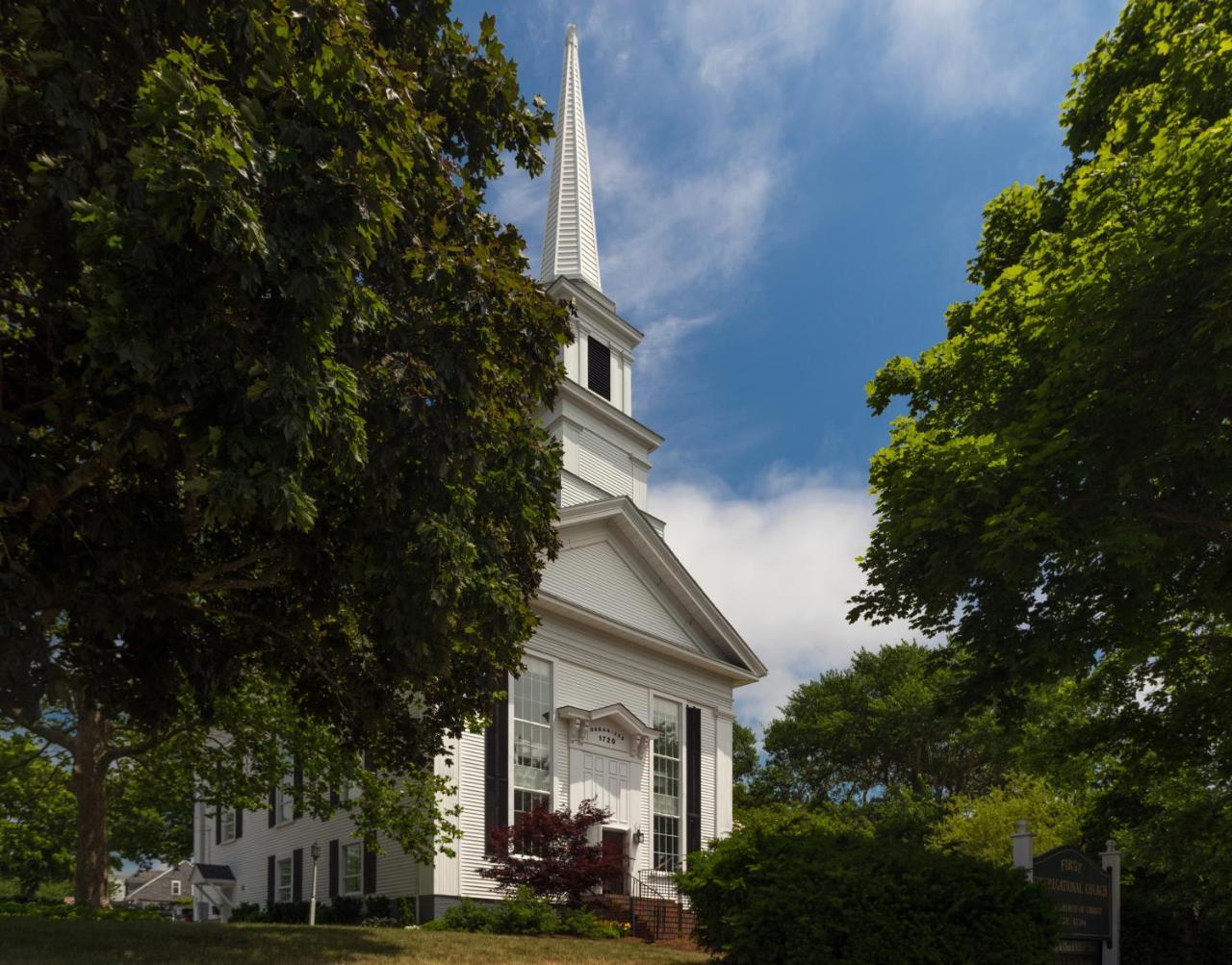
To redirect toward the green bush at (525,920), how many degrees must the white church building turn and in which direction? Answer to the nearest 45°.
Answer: approximately 45° to its right

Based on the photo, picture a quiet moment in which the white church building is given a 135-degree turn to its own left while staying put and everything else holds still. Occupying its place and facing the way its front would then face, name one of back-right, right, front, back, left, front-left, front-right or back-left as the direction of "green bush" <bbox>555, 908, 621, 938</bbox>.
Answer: back

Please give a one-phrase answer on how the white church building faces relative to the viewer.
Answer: facing the viewer and to the right of the viewer

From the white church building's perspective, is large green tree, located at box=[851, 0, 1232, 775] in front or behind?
in front

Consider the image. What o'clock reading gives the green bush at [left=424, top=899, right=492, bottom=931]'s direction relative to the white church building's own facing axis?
The green bush is roughly at 2 o'clock from the white church building.

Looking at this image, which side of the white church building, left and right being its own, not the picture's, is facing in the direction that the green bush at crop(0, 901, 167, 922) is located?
right

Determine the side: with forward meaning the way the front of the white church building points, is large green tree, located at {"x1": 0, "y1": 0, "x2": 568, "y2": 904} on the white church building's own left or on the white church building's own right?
on the white church building's own right
